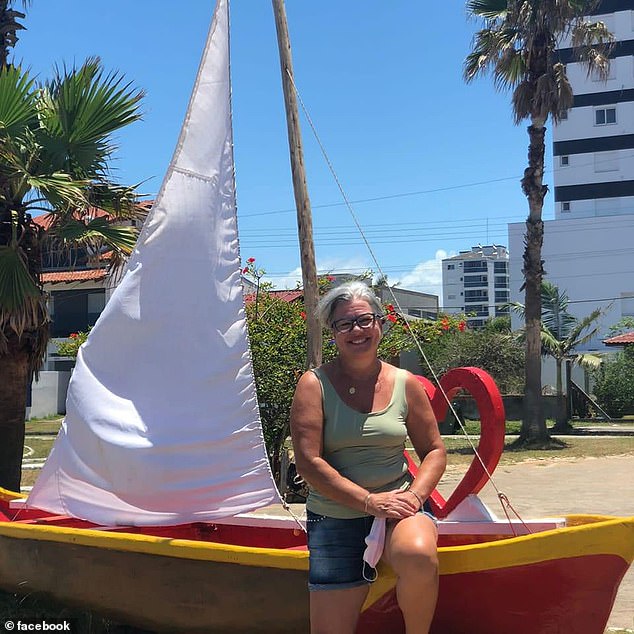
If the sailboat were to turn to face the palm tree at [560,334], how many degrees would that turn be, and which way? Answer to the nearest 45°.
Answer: approximately 90° to its left

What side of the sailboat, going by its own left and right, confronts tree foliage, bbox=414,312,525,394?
left

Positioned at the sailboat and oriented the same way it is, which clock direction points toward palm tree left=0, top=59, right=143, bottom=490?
The palm tree is roughly at 8 o'clock from the sailboat.

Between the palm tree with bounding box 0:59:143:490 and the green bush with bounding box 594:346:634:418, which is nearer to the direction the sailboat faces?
the green bush

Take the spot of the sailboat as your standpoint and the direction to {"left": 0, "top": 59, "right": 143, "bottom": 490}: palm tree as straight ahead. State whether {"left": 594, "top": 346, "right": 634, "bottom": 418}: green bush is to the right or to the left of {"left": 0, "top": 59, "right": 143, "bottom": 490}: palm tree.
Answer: right

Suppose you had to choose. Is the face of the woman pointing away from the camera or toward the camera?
toward the camera

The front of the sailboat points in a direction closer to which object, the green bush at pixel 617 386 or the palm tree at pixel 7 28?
the green bush

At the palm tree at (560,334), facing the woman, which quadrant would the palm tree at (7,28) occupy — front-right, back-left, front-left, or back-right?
front-right

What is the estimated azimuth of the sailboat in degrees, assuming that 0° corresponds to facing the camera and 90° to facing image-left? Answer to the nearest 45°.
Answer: approximately 270°

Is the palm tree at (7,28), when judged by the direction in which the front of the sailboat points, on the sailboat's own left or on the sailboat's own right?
on the sailboat's own left
